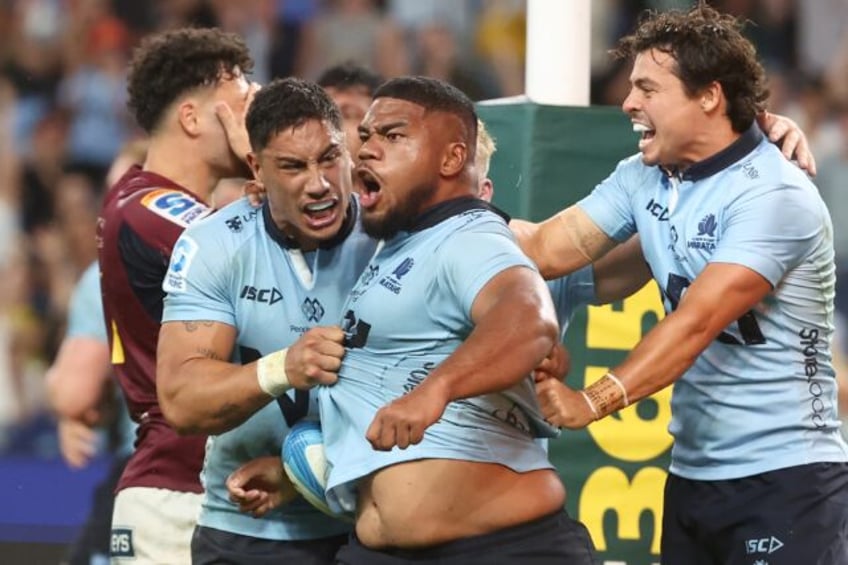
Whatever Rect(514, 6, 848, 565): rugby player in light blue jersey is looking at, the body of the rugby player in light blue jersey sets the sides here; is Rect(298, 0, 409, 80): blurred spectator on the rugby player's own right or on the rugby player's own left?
on the rugby player's own right

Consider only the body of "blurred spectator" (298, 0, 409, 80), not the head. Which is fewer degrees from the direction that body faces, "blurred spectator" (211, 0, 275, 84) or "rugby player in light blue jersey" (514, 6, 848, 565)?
the rugby player in light blue jersey

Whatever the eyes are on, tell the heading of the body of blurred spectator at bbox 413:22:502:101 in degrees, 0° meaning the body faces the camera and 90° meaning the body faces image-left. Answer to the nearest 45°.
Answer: approximately 0°

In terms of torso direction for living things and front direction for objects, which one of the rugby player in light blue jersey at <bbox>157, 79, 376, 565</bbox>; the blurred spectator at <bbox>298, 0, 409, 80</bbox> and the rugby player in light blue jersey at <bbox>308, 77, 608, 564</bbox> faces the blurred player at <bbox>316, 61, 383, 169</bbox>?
the blurred spectator at <bbox>298, 0, 409, 80</bbox>

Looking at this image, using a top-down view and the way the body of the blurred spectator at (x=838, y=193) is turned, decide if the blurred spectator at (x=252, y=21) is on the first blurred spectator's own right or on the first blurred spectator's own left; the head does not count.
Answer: on the first blurred spectator's own right

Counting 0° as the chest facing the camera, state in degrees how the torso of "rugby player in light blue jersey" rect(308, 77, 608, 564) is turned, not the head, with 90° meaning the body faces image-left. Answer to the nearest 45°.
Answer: approximately 45°

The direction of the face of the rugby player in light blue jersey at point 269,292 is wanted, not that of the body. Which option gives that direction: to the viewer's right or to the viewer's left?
to the viewer's right

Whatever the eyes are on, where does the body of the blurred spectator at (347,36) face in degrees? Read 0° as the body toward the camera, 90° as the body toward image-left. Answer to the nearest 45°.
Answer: approximately 0°

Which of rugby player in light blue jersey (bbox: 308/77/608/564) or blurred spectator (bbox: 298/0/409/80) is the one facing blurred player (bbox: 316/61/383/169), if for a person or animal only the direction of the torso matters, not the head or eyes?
blurred spectator (bbox: 298/0/409/80)

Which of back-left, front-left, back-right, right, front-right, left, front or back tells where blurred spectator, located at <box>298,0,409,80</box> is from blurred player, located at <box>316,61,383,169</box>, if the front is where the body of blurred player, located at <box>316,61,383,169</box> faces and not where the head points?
back
